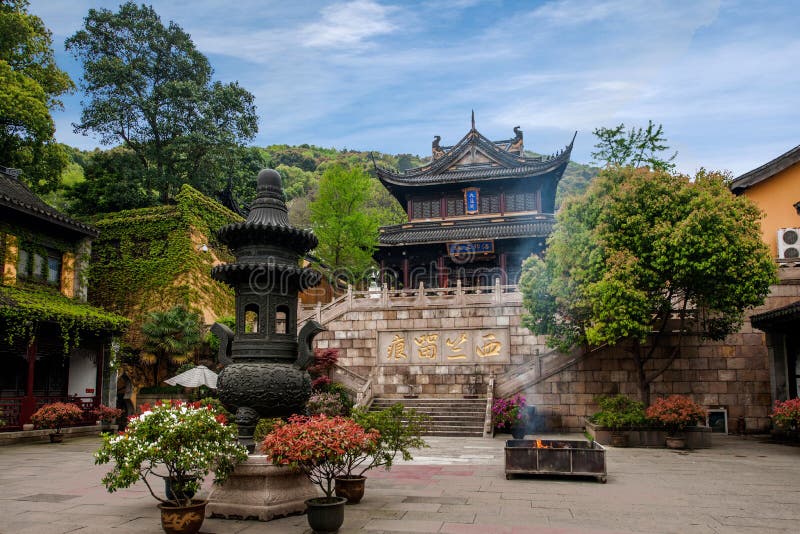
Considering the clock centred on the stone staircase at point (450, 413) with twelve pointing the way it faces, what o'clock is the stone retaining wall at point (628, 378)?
The stone retaining wall is roughly at 9 o'clock from the stone staircase.

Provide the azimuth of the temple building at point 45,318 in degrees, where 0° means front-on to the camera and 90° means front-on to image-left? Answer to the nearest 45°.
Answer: approximately 315°

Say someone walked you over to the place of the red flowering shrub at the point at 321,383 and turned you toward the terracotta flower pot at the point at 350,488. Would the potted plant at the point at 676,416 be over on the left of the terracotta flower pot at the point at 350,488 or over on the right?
left

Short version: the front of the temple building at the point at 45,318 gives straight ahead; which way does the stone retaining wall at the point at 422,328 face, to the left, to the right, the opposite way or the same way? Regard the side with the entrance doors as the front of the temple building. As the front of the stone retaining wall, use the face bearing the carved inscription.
to the right

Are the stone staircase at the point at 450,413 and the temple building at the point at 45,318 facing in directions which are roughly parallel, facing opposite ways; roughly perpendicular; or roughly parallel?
roughly perpendicular

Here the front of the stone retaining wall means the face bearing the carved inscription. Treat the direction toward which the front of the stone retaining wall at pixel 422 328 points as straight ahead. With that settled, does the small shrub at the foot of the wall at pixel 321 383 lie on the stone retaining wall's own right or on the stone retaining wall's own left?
on the stone retaining wall's own right

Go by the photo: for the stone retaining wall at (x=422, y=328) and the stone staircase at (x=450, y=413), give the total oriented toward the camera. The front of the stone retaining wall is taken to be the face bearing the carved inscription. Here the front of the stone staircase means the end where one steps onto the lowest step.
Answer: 2

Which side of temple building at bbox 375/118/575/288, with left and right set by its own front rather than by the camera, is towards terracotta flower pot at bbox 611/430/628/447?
front

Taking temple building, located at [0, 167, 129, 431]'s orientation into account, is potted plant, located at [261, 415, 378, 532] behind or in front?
in front

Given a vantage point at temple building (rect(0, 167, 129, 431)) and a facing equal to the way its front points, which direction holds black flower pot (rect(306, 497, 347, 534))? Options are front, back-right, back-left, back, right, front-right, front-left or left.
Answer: front-right

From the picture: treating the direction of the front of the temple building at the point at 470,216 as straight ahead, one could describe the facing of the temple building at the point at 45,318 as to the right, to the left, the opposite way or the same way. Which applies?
to the left

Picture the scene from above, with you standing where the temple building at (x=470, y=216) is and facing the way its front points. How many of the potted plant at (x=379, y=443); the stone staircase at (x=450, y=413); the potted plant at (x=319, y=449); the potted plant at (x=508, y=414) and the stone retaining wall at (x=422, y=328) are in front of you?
5

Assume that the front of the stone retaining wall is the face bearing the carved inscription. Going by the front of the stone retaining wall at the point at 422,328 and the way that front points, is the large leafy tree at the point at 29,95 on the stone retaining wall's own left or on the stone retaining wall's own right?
on the stone retaining wall's own right
